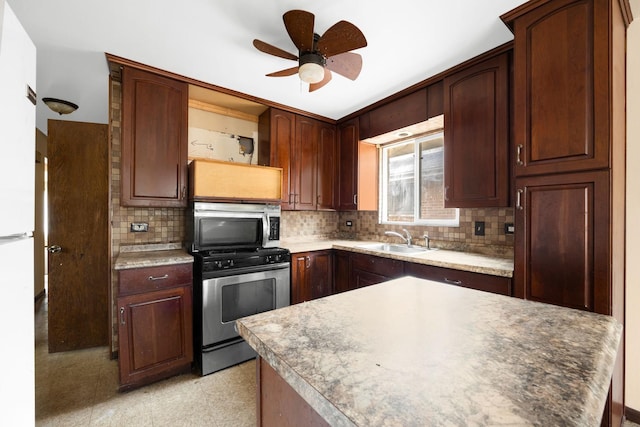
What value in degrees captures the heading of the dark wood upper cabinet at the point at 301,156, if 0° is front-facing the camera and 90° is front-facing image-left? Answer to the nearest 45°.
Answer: approximately 315°

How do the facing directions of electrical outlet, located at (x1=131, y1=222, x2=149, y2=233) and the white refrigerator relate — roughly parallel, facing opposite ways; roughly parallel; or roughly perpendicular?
roughly perpendicular

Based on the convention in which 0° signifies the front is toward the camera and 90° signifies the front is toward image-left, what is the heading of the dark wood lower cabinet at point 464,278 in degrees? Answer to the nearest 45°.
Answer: approximately 45°

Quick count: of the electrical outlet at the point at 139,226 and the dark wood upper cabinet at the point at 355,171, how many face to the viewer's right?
0
